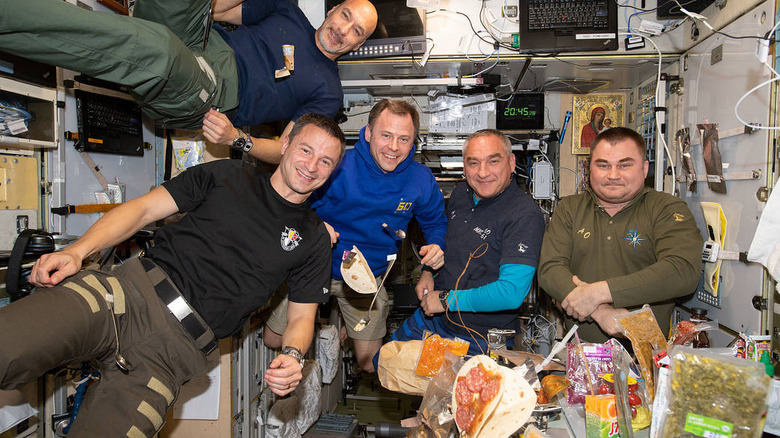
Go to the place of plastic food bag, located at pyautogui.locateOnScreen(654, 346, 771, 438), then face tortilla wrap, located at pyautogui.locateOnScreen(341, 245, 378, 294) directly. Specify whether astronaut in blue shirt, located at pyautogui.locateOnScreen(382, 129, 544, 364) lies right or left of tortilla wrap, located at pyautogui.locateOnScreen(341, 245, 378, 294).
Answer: right

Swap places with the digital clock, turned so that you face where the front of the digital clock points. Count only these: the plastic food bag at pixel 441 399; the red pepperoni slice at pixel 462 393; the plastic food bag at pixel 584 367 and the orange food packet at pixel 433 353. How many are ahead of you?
4

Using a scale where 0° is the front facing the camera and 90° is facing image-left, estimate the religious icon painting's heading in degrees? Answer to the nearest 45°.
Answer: approximately 0°
